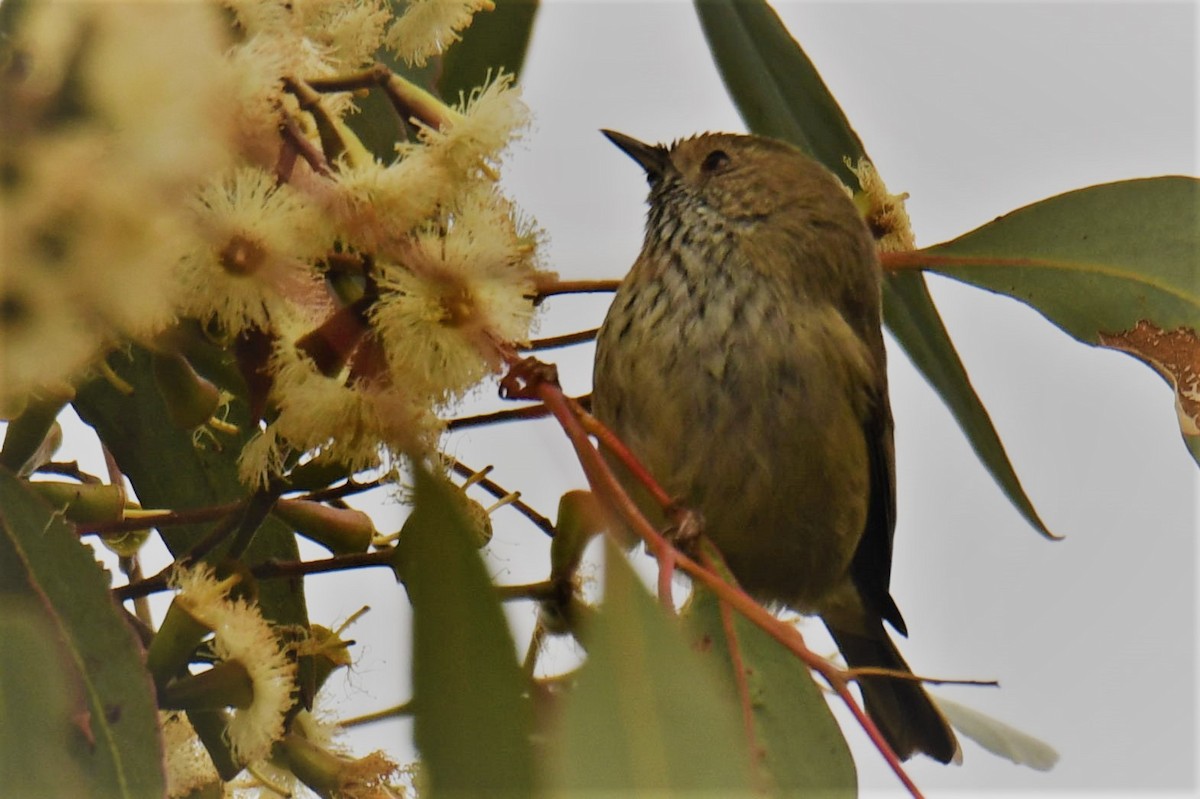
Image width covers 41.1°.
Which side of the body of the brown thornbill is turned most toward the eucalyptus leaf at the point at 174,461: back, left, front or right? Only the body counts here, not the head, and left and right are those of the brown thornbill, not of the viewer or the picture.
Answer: front

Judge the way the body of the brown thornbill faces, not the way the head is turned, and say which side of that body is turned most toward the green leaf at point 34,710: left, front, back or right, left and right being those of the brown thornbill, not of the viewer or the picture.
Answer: front

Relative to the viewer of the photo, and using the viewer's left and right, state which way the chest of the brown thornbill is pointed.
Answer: facing the viewer and to the left of the viewer

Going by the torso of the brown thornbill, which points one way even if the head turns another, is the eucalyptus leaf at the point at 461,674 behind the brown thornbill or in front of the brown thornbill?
in front
